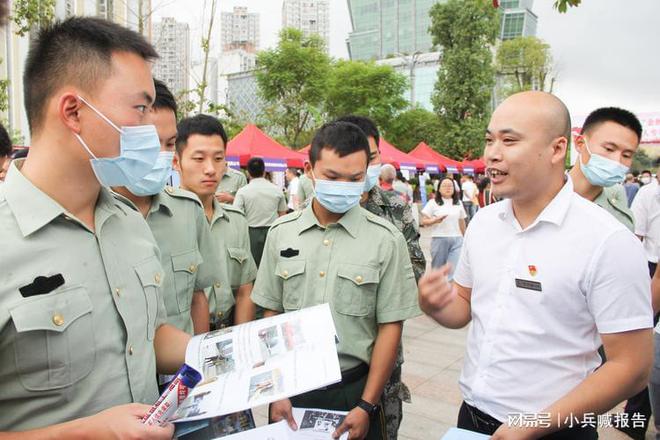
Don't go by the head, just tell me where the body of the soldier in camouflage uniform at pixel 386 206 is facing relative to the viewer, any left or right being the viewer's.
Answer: facing the viewer

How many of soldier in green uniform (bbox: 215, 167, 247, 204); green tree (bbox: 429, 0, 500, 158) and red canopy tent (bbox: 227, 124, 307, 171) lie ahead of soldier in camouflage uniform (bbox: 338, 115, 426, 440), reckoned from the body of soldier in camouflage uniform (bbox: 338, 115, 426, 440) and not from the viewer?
0

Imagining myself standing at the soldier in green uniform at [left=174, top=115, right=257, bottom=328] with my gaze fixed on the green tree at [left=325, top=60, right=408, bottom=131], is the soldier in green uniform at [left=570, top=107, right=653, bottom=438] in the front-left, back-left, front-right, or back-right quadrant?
front-right

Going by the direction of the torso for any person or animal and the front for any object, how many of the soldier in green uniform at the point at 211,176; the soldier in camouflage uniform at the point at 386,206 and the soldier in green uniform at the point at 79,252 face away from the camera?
0

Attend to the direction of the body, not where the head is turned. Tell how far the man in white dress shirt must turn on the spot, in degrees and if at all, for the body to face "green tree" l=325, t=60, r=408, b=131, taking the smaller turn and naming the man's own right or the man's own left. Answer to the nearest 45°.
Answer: approximately 135° to the man's own right

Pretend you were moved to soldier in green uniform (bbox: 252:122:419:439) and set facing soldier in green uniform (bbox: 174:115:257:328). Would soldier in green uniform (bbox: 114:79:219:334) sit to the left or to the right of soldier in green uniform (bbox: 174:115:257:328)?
left

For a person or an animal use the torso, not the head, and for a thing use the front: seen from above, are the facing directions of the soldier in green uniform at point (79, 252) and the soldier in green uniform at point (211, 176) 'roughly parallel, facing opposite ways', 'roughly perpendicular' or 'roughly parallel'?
roughly parallel

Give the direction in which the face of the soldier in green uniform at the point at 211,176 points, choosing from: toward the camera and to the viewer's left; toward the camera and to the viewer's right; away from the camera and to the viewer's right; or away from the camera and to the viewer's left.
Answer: toward the camera and to the viewer's right

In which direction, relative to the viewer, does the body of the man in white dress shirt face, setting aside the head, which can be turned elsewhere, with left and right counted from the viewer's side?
facing the viewer and to the left of the viewer

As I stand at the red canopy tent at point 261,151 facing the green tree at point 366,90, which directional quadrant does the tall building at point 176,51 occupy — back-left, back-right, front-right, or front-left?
front-left

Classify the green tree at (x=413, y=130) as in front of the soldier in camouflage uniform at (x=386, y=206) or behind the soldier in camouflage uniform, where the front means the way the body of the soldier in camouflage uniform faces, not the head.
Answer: behind

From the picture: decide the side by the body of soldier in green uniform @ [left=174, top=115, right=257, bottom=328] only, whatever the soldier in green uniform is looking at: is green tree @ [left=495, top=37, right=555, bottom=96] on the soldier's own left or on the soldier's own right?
on the soldier's own left

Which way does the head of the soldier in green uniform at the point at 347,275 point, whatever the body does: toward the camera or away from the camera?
toward the camera

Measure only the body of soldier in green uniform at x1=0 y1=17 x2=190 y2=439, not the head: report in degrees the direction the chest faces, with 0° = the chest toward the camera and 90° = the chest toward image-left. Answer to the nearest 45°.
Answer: approximately 315°

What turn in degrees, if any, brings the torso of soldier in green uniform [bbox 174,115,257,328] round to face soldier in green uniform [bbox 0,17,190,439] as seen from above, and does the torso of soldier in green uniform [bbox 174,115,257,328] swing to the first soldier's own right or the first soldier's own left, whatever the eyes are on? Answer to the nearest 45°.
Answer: approximately 45° to the first soldier's own right
